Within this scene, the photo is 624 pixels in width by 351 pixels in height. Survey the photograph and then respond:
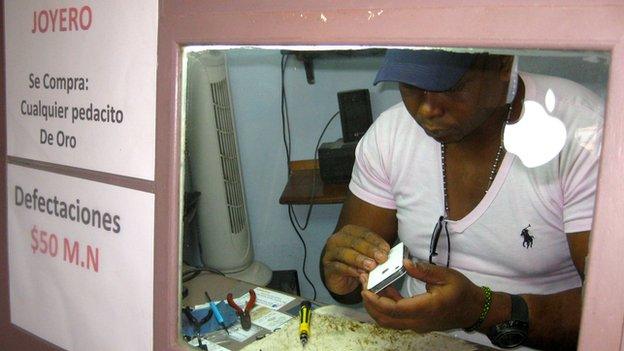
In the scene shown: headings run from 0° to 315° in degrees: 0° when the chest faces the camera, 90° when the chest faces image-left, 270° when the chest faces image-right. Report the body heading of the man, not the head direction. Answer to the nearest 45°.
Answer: approximately 45°
